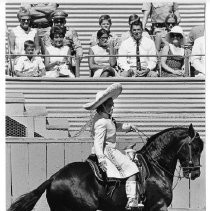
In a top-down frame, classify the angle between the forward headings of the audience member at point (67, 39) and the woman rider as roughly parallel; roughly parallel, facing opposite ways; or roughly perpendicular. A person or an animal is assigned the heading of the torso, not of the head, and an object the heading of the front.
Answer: roughly perpendicular

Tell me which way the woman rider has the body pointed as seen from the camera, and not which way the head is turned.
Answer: to the viewer's right

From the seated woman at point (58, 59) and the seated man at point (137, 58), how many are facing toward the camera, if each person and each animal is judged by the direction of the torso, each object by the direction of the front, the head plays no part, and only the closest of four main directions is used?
2

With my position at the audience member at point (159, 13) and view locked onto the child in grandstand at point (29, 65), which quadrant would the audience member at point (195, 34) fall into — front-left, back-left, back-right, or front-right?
back-left

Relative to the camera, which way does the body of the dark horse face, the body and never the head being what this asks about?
to the viewer's right

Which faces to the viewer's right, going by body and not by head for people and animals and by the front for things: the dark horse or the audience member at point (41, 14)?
the dark horse

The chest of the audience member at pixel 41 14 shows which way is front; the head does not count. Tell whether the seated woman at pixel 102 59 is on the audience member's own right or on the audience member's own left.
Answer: on the audience member's own left

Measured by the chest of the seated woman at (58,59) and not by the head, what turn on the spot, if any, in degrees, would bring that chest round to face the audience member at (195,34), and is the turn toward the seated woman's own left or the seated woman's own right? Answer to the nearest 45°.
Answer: approximately 90° to the seated woman's own left
